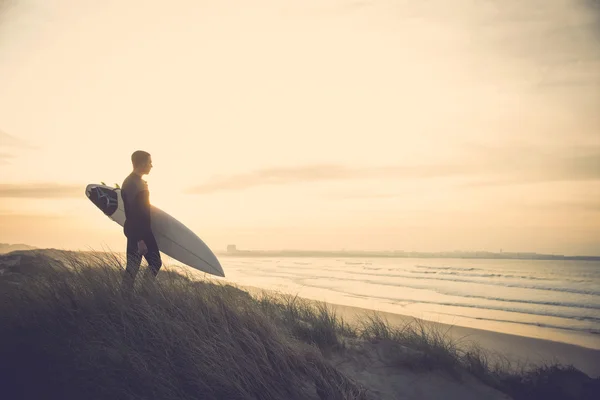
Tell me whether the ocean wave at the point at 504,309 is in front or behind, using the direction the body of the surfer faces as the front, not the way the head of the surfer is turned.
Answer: in front

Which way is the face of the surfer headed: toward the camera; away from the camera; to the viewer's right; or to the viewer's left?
to the viewer's right

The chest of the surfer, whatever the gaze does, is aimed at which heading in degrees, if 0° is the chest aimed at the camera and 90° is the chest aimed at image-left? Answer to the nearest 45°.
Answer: approximately 270°
